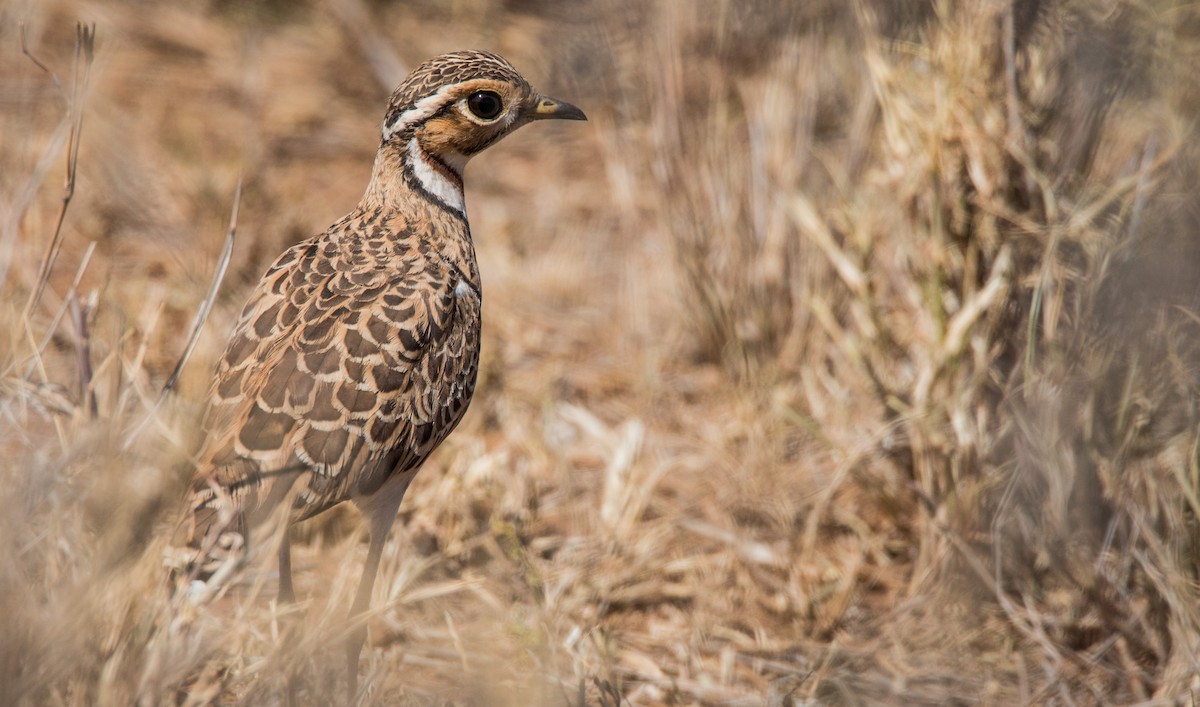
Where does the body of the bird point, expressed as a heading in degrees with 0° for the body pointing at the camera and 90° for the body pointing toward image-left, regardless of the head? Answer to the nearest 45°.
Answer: approximately 225°
